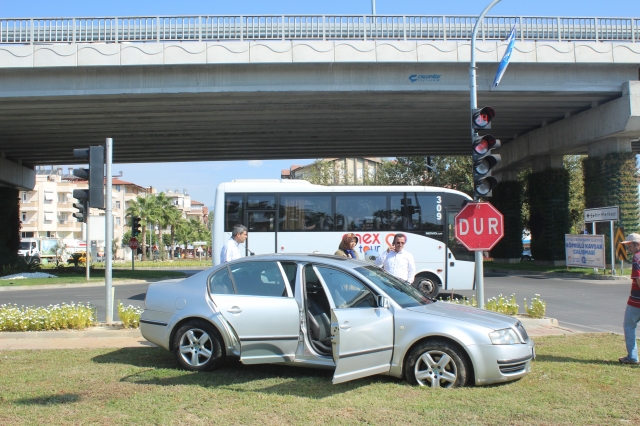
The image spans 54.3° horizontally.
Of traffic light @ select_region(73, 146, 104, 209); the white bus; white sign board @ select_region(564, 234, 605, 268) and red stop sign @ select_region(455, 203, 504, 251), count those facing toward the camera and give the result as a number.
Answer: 2

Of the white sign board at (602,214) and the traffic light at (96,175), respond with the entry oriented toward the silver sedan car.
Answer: the white sign board

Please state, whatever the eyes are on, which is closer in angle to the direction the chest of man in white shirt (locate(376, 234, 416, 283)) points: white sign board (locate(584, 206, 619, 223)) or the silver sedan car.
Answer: the silver sedan car

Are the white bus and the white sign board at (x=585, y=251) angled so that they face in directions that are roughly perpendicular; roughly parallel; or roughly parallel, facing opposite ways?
roughly perpendicular

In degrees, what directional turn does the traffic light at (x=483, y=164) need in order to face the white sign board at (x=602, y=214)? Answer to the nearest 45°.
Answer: approximately 135° to its left

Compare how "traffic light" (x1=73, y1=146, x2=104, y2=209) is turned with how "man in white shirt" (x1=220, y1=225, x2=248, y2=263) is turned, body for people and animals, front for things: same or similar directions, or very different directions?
very different directions

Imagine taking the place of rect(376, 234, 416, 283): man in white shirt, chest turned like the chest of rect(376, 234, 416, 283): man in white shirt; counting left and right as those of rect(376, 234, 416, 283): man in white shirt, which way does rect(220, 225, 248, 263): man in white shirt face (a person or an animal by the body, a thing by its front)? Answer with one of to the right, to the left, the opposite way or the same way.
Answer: to the left

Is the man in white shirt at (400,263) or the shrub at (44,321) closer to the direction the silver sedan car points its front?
the man in white shirt

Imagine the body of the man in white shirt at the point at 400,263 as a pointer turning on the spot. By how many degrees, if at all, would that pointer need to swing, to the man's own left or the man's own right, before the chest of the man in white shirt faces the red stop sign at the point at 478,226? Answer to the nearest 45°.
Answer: approximately 90° to the man's own left

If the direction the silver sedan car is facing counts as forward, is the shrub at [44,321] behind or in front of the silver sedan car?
behind
